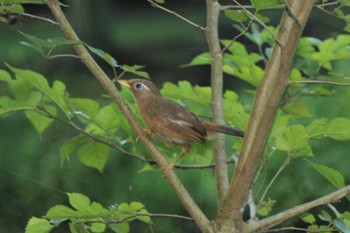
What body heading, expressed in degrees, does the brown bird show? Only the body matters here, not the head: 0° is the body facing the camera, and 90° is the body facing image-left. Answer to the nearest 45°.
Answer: approximately 90°
